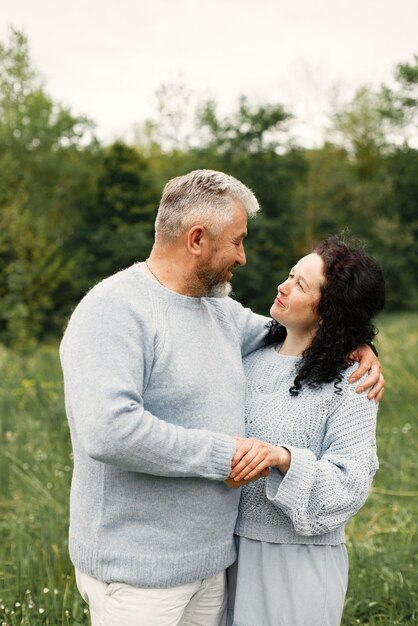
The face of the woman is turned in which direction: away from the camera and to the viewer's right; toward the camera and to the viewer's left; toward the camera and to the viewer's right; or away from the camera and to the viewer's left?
toward the camera and to the viewer's left

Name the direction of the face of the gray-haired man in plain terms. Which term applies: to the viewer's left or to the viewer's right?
to the viewer's right

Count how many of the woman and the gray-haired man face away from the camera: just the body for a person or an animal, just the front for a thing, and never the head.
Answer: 0

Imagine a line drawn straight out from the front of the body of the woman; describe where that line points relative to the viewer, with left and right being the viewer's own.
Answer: facing the viewer and to the left of the viewer

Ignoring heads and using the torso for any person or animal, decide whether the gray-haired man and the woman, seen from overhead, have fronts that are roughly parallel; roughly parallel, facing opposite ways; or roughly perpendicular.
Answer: roughly perpendicular
